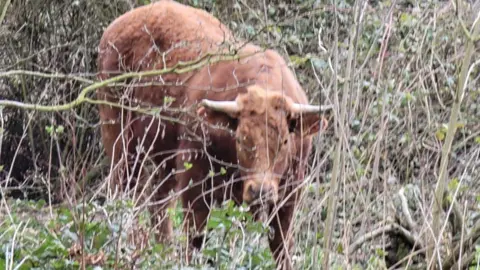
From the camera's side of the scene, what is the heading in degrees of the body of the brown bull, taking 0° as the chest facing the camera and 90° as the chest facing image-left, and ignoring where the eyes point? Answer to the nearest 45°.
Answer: approximately 315°
